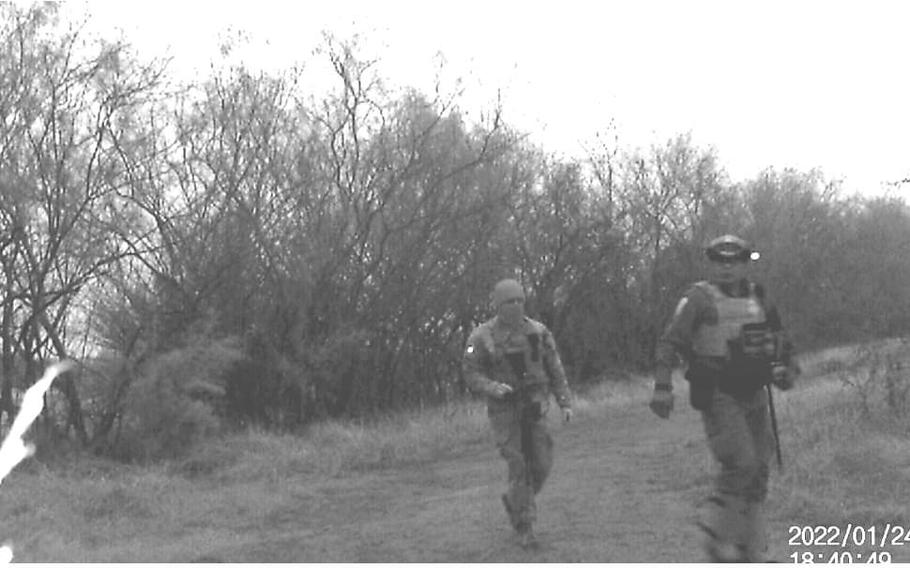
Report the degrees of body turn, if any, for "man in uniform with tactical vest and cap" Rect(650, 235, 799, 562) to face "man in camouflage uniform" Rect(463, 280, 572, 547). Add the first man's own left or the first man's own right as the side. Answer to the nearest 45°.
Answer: approximately 135° to the first man's own right

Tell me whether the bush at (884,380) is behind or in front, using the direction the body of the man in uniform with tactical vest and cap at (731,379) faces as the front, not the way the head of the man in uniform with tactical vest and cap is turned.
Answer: behind

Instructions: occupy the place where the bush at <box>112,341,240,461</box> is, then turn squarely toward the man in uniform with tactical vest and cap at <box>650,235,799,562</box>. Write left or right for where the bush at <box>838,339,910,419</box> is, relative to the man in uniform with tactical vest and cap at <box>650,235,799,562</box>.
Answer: left

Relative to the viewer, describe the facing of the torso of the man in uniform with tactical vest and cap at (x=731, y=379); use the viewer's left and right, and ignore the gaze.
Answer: facing the viewer

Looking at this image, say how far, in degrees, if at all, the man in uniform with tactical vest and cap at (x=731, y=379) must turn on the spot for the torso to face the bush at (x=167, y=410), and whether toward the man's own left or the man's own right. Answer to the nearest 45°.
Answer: approximately 135° to the man's own right
